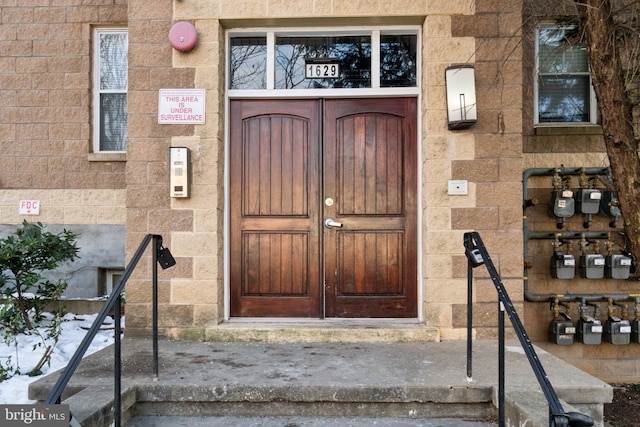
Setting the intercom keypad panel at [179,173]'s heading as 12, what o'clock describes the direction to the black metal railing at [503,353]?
The black metal railing is roughly at 11 o'clock from the intercom keypad panel.

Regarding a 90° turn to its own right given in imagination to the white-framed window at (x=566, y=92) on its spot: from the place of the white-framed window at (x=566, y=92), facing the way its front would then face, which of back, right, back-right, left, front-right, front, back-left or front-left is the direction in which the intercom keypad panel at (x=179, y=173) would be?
front-left

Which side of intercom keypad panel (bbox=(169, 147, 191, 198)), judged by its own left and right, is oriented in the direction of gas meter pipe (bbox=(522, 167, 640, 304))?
left

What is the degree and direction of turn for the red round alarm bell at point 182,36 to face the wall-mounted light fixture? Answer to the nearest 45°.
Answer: approximately 90° to its left

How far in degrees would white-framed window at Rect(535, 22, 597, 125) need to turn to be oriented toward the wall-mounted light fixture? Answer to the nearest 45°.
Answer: approximately 45° to its right

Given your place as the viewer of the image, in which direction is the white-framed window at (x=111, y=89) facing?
facing the viewer

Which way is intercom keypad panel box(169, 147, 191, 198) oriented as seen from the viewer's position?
toward the camera

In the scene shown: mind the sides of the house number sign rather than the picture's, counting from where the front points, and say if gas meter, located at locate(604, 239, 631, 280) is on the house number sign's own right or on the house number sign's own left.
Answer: on the house number sign's own left

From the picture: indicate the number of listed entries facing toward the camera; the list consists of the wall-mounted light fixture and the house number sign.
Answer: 2

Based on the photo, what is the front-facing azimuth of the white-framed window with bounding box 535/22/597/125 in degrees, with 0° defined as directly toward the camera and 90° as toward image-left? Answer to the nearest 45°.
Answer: approximately 0°

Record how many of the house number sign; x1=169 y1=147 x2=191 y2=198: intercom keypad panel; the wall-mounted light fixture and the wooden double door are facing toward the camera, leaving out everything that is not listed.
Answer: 4

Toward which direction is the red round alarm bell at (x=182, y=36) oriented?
toward the camera

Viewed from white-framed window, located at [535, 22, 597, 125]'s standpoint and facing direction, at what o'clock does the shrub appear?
The shrub is roughly at 2 o'clock from the white-framed window.

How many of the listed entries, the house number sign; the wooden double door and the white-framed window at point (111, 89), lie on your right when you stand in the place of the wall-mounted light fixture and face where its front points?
3

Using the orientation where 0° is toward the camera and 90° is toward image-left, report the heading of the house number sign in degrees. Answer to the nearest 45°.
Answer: approximately 0°

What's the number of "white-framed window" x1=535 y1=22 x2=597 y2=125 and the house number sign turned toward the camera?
2

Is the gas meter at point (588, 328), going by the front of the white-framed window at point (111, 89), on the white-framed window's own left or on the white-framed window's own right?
on the white-framed window's own left
